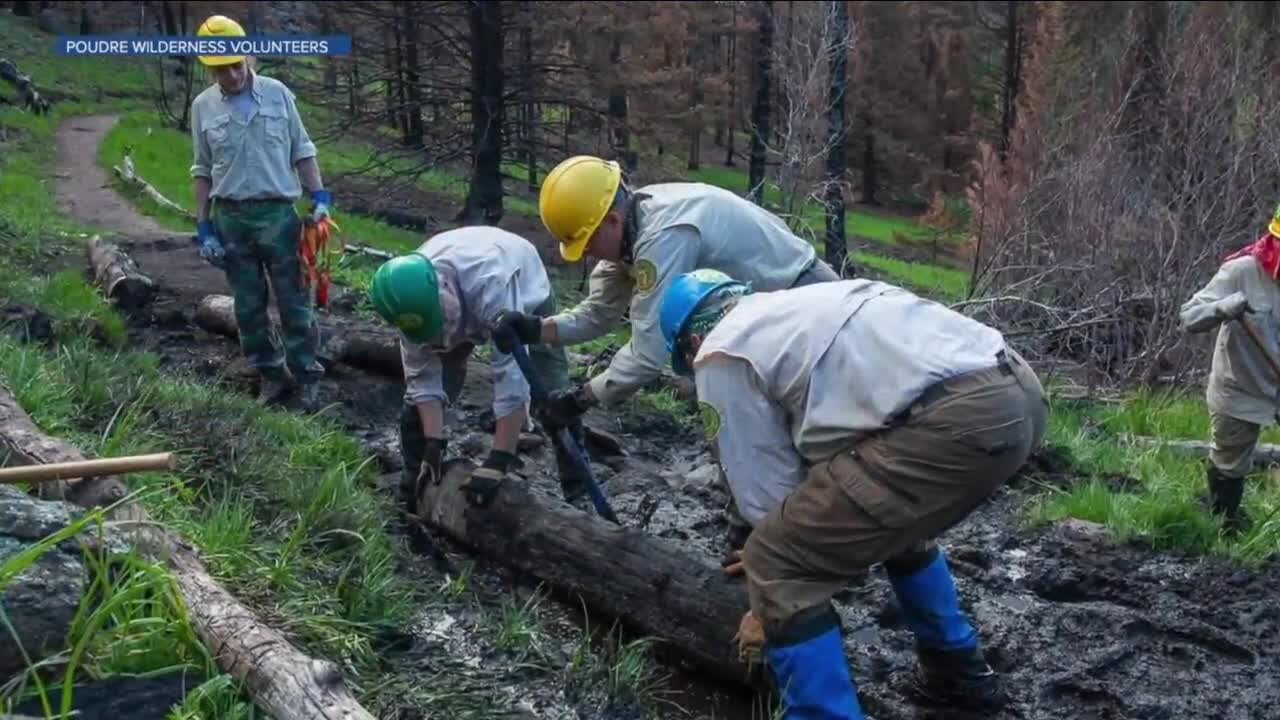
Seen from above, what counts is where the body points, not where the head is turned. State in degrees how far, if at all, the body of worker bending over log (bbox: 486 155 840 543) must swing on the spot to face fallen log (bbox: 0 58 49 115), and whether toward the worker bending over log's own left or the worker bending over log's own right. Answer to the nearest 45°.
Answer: approximately 45° to the worker bending over log's own right

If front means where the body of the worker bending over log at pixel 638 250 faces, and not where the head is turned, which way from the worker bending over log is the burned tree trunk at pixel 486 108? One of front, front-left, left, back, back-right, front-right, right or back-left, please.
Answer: right

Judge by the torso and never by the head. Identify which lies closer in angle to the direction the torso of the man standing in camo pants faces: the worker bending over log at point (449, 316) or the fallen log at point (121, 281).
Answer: the worker bending over log

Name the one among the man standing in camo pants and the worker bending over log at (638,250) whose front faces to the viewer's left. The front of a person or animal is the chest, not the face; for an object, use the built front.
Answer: the worker bending over log

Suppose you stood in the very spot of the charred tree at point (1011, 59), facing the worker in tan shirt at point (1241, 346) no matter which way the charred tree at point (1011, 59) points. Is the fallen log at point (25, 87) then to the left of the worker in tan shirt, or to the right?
right

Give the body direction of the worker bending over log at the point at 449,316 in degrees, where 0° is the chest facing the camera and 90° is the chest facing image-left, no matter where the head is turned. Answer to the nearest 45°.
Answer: approximately 45°

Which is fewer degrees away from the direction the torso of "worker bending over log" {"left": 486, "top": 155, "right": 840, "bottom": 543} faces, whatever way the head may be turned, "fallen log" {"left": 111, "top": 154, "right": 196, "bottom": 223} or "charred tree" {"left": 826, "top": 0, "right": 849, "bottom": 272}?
the fallen log

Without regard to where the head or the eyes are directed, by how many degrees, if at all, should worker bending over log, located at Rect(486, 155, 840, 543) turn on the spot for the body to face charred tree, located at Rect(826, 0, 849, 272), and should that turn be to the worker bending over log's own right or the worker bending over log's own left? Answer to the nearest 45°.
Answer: approximately 90° to the worker bending over log's own right

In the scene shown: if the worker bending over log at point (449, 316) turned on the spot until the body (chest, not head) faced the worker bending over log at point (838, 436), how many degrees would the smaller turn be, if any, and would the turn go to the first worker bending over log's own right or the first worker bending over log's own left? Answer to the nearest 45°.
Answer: approximately 90° to the first worker bending over log's own left

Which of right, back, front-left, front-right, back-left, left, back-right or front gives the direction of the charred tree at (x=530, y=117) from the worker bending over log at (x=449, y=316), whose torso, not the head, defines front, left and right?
back-right

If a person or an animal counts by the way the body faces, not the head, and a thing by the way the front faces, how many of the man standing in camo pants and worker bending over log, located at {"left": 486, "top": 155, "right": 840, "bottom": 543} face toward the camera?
1

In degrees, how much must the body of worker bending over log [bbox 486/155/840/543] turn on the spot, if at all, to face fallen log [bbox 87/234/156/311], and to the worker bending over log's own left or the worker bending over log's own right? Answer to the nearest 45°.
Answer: approximately 45° to the worker bending over log's own right

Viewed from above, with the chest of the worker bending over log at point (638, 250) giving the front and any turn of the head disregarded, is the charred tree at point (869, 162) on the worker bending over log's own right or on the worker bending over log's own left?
on the worker bending over log's own right

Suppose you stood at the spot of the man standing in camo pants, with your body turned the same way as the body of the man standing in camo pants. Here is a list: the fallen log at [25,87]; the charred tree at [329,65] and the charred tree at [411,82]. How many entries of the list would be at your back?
3

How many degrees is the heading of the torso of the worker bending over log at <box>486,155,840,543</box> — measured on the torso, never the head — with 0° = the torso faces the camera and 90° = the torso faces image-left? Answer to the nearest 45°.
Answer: approximately 90°

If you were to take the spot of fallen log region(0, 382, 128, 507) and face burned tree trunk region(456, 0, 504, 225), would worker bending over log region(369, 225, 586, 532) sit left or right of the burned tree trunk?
right

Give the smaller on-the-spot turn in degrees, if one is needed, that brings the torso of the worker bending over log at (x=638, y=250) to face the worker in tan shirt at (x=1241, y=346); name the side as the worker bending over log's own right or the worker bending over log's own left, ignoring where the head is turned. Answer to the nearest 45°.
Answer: approximately 180°

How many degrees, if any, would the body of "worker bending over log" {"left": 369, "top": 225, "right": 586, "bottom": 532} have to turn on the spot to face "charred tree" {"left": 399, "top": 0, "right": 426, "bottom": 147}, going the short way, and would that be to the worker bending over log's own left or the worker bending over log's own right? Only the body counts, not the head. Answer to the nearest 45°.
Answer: approximately 135° to the worker bending over log's own right
